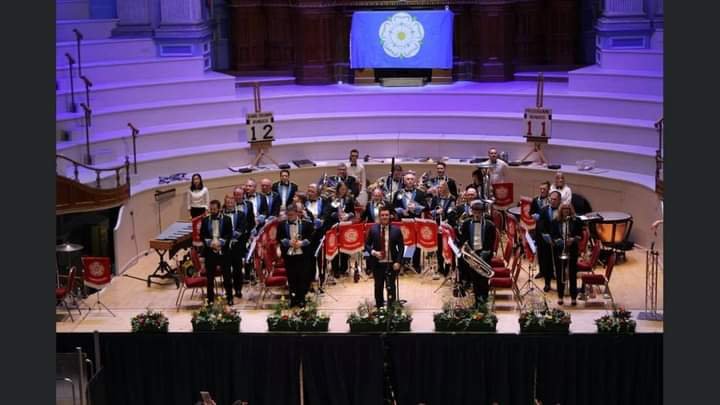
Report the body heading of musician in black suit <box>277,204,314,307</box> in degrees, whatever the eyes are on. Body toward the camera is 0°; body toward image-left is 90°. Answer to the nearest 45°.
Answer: approximately 0°

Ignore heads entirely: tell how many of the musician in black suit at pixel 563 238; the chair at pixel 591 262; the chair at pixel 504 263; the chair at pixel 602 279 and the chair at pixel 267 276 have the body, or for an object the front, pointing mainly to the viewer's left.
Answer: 3

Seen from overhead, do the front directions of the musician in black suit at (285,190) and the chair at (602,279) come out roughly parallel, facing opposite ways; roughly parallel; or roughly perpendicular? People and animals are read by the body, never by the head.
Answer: roughly perpendicular

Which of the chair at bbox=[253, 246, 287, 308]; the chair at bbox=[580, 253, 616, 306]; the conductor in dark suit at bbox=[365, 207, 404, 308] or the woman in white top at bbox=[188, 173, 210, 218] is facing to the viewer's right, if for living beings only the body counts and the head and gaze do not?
the chair at bbox=[253, 246, 287, 308]

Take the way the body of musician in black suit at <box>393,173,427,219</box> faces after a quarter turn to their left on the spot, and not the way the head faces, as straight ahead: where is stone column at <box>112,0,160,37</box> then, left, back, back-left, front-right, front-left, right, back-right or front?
back-left

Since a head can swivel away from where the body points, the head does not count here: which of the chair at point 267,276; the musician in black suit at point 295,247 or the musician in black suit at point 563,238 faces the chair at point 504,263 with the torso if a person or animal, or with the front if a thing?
the chair at point 267,276

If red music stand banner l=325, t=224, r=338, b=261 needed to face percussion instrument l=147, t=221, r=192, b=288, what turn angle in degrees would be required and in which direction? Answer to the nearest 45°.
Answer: approximately 135° to its right

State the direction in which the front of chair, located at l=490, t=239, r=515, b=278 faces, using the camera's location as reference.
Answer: facing to the left of the viewer

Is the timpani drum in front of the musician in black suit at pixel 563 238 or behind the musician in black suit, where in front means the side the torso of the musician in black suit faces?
behind

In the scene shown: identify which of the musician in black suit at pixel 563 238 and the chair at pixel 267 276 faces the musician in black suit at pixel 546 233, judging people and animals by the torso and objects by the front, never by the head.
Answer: the chair

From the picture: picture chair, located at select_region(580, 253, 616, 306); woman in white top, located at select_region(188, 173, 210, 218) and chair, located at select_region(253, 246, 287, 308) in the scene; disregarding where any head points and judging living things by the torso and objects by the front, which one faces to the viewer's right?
chair, located at select_region(253, 246, 287, 308)
